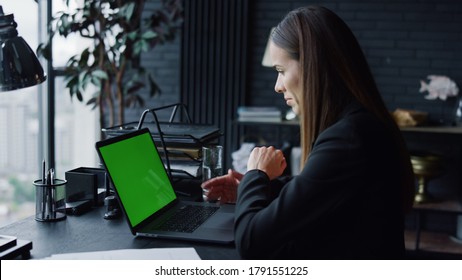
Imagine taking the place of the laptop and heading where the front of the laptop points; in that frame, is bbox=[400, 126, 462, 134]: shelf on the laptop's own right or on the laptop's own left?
on the laptop's own left

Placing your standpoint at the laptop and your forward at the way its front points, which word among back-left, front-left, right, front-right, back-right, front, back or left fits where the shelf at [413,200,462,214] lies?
left

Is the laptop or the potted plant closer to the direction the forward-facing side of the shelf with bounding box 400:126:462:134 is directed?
the laptop

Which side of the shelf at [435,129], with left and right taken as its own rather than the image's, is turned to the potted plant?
right

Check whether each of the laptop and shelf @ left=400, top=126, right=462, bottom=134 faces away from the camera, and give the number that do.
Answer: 0

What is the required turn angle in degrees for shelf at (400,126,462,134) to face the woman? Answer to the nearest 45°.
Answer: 0° — it already faces them

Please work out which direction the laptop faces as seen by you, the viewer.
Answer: facing the viewer and to the right of the viewer

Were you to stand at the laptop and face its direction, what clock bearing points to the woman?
The woman is roughly at 12 o'clock from the laptop.

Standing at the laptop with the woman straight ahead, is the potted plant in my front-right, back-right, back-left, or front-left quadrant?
back-left

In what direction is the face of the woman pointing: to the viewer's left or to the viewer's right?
to the viewer's left

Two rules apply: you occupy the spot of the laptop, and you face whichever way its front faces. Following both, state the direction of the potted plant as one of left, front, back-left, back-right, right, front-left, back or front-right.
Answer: back-left

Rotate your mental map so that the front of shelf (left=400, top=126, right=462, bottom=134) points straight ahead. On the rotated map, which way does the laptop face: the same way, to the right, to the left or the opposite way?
to the left

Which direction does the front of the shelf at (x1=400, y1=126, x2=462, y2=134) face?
toward the camera

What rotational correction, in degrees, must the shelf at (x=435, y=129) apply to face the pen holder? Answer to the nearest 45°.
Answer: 0° — it already faces it
